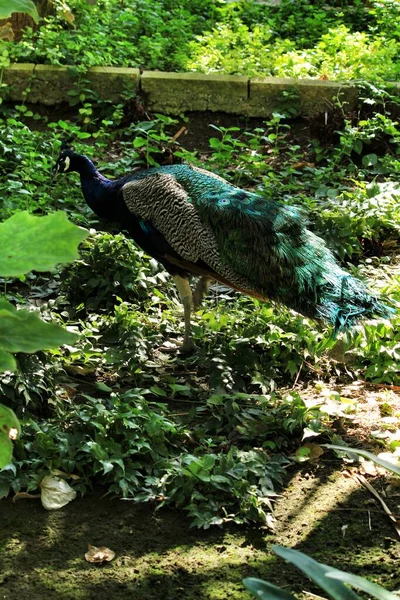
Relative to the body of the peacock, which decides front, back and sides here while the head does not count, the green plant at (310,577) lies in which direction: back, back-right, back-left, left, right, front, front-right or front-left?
left

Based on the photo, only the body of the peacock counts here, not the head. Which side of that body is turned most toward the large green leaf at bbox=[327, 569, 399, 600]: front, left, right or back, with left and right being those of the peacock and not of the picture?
left

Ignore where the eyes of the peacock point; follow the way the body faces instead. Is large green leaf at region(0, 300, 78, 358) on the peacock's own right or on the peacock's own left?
on the peacock's own left

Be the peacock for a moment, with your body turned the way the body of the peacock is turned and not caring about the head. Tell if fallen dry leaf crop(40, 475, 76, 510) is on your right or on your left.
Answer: on your left

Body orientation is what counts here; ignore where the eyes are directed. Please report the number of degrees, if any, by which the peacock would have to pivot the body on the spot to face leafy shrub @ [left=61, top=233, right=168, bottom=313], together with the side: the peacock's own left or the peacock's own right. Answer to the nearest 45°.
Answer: approximately 45° to the peacock's own right

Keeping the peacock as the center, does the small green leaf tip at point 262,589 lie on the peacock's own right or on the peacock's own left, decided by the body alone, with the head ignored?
on the peacock's own left

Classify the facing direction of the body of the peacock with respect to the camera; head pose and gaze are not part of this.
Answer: to the viewer's left

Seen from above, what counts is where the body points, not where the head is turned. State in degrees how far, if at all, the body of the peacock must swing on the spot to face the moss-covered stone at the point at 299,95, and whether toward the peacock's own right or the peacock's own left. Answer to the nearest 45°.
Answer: approximately 90° to the peacock's own right

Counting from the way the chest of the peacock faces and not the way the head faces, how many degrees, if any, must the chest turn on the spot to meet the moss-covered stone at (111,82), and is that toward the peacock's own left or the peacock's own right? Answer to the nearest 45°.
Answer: approximately 90° to the peacock's own right
